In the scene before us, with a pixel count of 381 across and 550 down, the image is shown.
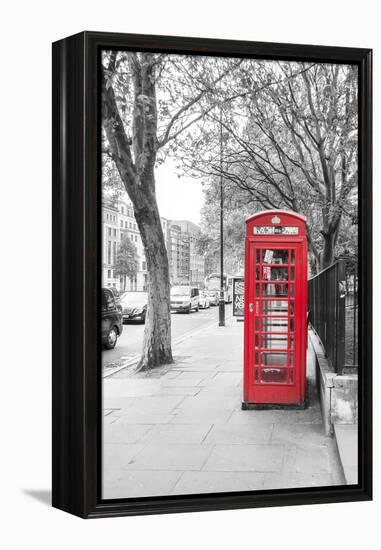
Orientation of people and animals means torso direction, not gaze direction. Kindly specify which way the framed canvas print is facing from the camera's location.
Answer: facing the viewer and to the right of the viewer
